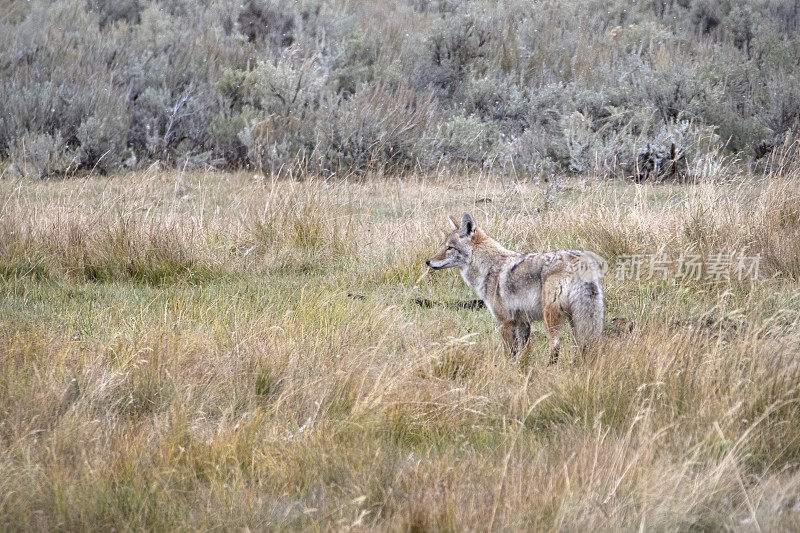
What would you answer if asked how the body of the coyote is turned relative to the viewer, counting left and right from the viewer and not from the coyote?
facing away from the viewer and to the left of the viewer
